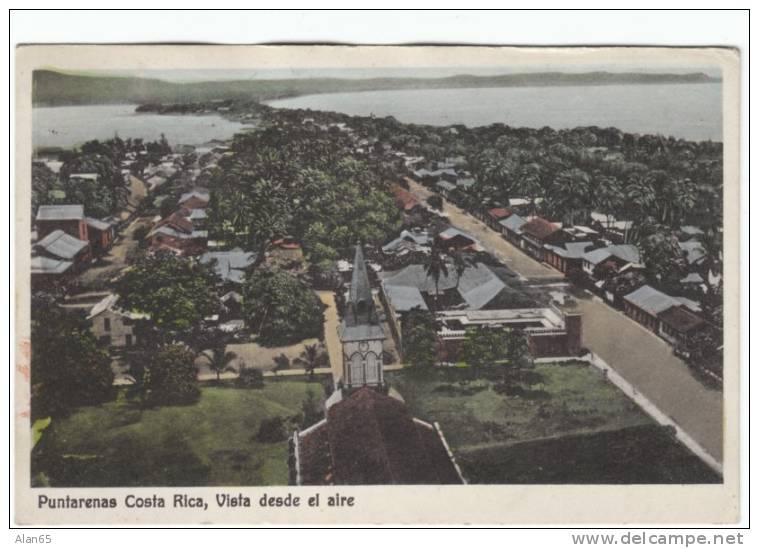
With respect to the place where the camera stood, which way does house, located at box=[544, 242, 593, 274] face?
facing the viewer and to the left of the viewer

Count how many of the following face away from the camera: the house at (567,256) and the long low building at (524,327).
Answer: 0
